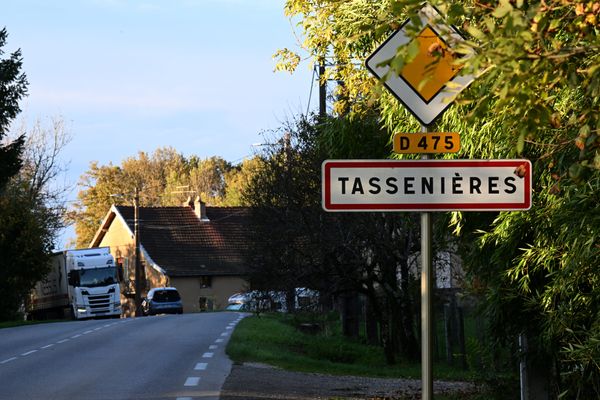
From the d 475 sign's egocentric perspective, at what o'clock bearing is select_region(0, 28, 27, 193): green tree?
The green tree is roughly at 5 o'clock from the d 475 sign.

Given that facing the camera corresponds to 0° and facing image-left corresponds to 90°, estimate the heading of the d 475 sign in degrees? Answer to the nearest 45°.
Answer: approximately 0°

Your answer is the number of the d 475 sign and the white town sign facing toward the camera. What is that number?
2

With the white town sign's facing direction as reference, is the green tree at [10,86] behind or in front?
behind
